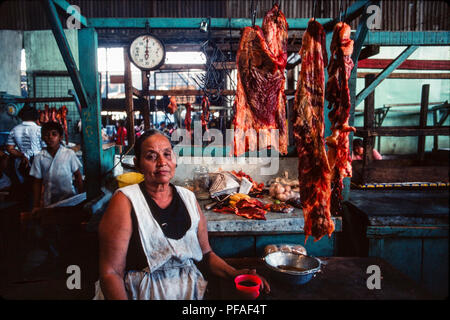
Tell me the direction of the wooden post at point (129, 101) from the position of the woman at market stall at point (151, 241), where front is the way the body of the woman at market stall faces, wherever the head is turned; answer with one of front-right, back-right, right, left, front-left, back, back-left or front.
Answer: back-left

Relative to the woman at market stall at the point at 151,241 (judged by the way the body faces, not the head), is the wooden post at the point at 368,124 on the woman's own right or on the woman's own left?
on the woman's own left

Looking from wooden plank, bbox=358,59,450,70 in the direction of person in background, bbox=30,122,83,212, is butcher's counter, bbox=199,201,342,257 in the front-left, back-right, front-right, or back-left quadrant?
front-left

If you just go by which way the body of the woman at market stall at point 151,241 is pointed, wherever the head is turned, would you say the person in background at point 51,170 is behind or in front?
behind

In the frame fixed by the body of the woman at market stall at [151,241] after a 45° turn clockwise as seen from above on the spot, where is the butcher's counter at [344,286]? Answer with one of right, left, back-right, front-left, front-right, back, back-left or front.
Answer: left

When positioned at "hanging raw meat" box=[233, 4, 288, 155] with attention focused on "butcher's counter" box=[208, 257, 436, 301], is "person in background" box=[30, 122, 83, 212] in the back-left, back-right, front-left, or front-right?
back-right

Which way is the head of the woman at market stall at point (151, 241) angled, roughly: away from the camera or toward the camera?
toward the camera

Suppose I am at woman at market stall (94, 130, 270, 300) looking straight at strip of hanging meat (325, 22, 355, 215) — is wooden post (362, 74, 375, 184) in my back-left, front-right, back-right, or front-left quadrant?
front-left

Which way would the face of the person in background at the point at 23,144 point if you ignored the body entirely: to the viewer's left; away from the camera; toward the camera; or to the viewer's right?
away from the camera

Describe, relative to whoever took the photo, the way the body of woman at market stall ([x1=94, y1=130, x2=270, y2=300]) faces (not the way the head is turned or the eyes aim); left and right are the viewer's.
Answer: facing the viewer and to the right of the viewer
